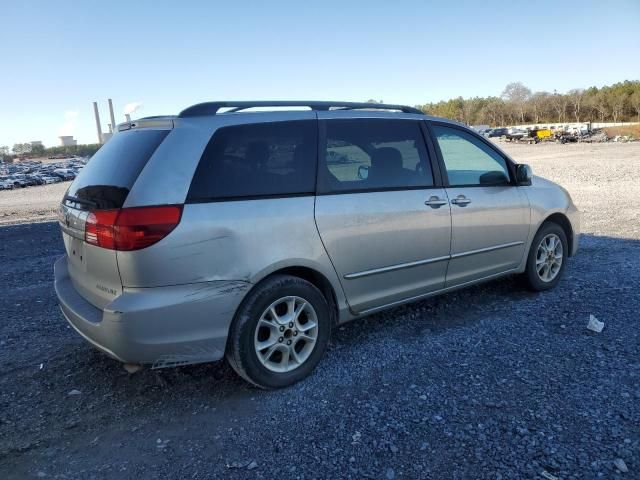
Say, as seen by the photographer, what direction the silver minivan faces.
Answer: facing away from the viewer and to the right of the viewer
